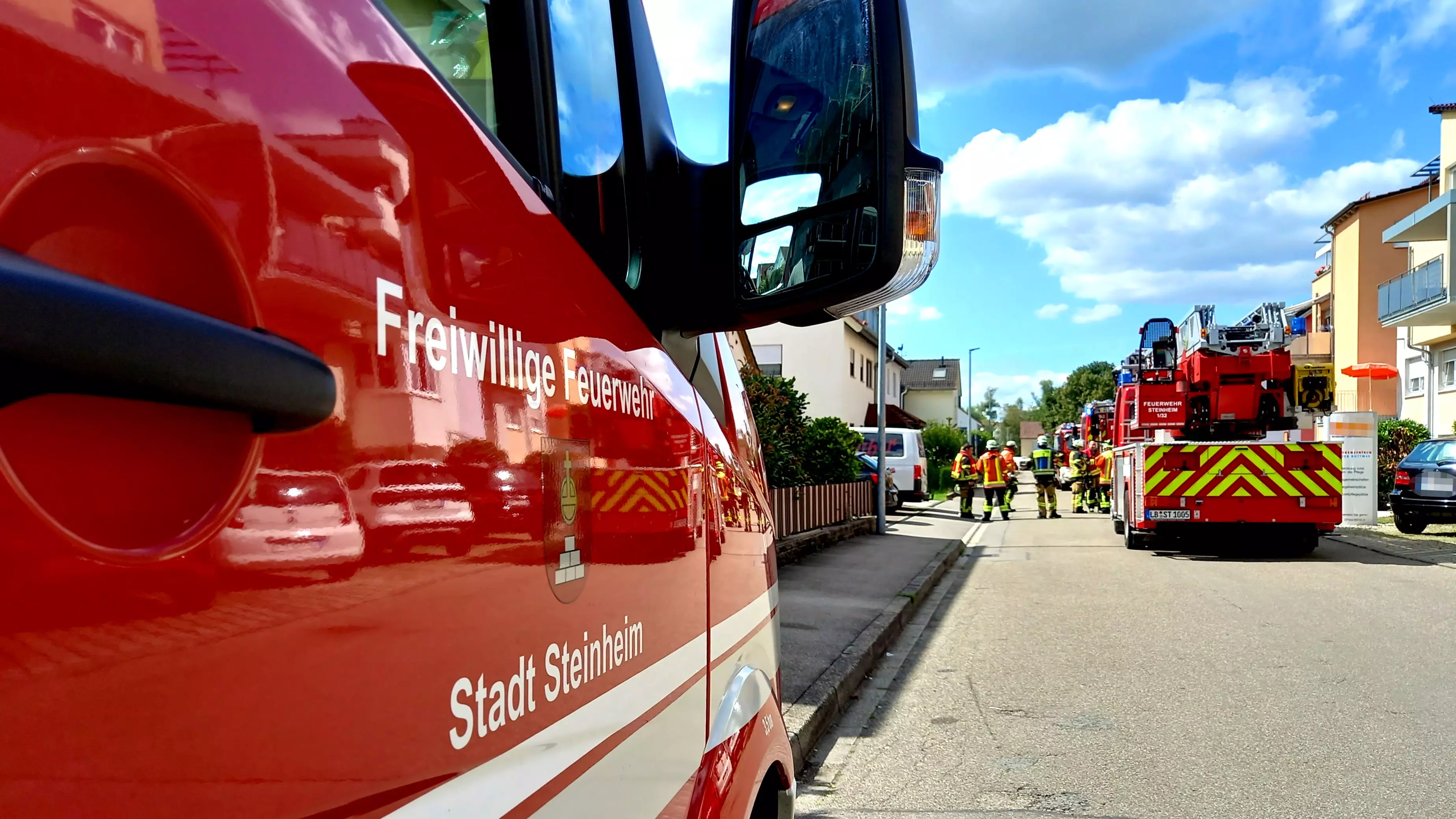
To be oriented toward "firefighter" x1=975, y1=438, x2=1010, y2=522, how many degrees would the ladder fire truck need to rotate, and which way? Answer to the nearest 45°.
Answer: approximately 45° to its left

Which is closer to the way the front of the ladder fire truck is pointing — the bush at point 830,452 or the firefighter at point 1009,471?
the firefighter

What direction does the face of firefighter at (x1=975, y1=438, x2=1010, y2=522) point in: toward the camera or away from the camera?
away from the camera

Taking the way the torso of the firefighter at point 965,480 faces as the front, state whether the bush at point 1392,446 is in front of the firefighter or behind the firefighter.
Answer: in front

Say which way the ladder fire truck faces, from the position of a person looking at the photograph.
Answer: facing away from the viewer

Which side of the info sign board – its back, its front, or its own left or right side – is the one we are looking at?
front

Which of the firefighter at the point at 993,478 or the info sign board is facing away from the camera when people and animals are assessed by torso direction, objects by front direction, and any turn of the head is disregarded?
the firefighter

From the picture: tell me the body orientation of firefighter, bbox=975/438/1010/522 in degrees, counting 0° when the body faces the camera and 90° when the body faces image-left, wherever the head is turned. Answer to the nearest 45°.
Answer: approximately 180°

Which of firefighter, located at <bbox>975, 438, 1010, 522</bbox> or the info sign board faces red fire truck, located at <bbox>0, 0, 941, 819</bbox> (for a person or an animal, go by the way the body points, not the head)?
the info sign board

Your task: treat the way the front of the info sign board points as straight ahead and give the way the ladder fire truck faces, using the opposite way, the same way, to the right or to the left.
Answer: the opposite way
